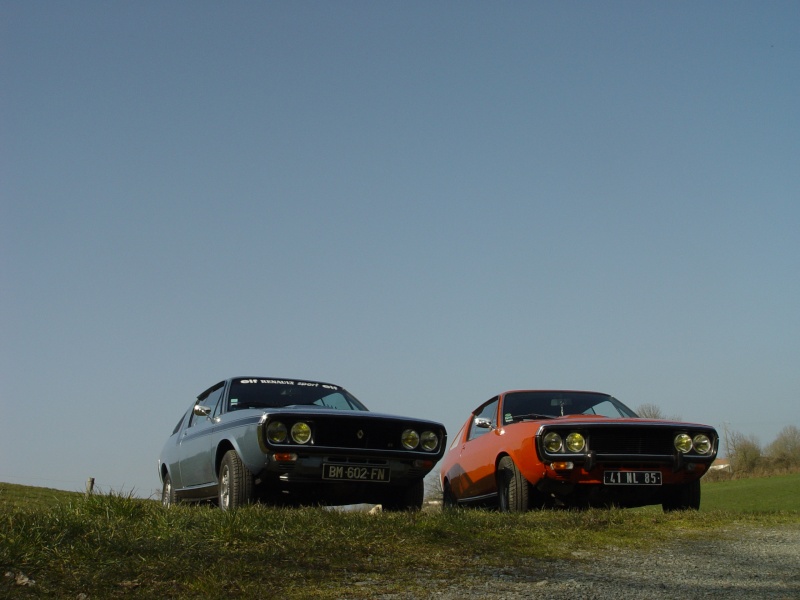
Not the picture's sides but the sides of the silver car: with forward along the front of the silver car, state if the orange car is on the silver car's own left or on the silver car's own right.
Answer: on the silver car's own left

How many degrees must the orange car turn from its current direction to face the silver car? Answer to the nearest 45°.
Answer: approximately 90° to its right

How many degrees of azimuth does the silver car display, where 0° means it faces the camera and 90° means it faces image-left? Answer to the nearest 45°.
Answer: approximately 315°

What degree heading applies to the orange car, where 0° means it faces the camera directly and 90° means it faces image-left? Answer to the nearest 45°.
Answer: approximately 315°
